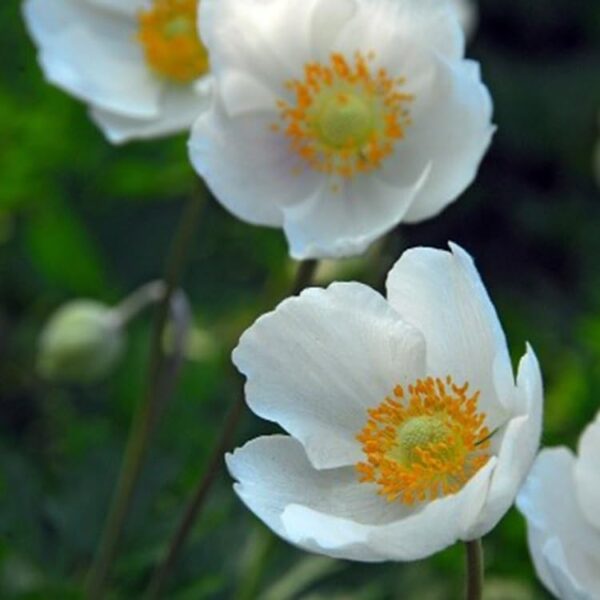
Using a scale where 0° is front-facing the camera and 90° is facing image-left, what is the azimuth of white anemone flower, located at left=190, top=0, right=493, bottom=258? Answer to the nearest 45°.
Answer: approximately 0°

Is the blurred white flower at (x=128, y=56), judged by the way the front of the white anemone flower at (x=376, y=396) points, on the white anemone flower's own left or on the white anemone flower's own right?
on the white anemone flower's own right

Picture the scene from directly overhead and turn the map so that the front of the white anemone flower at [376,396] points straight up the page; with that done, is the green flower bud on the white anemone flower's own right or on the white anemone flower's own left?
on the white anemone flower's own right

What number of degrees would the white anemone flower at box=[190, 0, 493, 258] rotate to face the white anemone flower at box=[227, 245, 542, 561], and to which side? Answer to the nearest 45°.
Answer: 0° — it already faces it

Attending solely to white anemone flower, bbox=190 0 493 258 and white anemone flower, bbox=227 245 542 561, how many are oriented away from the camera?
0

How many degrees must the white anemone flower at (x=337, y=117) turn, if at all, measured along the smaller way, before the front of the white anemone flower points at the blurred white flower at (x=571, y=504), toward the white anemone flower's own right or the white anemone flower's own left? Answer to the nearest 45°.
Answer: approximately 45° to the white anemone flower's own left

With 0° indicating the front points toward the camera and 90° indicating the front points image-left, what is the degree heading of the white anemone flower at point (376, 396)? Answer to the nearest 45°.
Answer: approximately 45°

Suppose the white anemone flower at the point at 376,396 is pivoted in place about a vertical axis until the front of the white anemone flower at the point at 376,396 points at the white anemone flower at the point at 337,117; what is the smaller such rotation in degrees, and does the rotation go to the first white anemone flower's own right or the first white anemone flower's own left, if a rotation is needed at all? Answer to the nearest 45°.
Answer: approximately 135° to the first white anemone flower's own right
